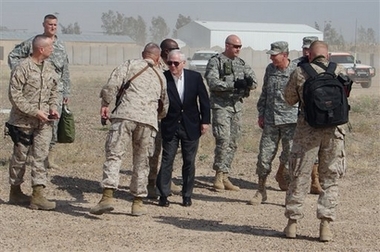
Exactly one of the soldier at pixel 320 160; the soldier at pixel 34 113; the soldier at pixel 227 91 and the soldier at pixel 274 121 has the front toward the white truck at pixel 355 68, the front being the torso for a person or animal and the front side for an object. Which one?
the soldier at pixel 320 160

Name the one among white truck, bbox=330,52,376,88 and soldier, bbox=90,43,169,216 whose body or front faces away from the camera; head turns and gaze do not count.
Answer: the soldier

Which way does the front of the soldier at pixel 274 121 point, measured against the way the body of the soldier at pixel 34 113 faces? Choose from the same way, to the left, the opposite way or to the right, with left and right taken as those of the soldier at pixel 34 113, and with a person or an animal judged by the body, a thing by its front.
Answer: to the right

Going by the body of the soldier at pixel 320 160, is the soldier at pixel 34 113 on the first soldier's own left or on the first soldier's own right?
on the first soldier's own left

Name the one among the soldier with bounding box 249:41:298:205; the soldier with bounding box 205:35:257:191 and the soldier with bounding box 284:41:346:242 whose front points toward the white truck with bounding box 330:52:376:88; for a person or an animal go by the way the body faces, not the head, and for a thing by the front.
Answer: the soldier with bounding box 284:41:346:242

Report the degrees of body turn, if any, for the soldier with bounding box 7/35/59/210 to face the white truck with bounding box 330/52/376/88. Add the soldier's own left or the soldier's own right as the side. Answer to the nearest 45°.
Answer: approximately 90° to the soldier's own left

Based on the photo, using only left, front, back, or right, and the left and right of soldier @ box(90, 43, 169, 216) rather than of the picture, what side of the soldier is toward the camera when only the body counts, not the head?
back

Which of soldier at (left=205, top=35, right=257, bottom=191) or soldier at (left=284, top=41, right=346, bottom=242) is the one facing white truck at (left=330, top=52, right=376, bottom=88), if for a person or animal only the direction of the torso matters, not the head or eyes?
soldier at (left=284, top=41, right=346, bottom=242)

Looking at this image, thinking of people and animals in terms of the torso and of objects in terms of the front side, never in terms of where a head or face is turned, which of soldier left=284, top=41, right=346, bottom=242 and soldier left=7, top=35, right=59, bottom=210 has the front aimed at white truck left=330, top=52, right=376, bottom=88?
soldier left=284, top=41, right=346, bottom=242

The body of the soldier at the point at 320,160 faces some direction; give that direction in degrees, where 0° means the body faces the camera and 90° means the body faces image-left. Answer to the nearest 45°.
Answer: approximately 180°

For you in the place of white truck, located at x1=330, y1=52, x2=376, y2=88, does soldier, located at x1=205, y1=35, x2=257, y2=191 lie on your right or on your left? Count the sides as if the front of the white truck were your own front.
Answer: on your right

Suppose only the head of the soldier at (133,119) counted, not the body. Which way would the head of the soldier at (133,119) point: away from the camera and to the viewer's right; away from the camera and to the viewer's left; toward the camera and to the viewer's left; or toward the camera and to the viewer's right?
away from the camera and to the viewer's right
